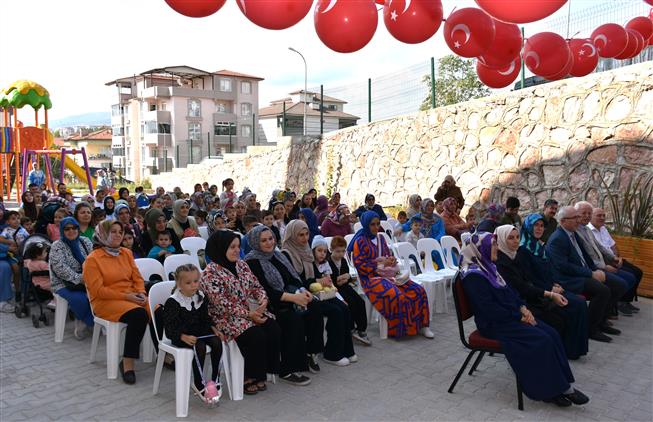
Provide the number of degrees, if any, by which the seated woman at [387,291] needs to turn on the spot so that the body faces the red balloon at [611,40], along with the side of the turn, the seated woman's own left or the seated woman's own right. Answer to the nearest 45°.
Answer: approximately 90° to the seated woman's own left

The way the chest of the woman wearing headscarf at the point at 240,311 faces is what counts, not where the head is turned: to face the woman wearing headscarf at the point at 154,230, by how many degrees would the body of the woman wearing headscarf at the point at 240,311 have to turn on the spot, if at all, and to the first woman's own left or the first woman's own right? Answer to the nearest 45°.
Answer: approximately 180°

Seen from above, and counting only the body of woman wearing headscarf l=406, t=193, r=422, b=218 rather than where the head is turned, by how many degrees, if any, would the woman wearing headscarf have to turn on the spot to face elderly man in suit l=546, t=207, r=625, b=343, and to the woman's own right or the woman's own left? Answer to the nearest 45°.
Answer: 0° — they already face them

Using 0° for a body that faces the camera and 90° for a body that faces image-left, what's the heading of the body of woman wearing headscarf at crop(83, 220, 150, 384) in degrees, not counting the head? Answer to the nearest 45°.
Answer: approximately 315°
